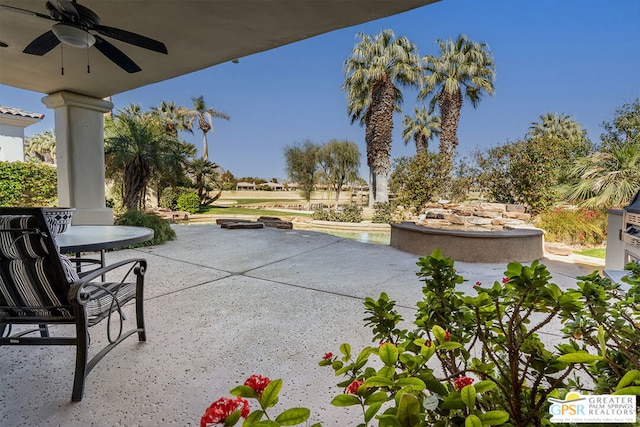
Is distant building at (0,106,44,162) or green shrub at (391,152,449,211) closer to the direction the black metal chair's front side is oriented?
the green shrub

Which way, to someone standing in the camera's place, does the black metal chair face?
facing away from the viewer and to the right of the viewer

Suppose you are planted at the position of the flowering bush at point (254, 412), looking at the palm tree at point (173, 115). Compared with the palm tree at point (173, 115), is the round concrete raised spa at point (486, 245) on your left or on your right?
right

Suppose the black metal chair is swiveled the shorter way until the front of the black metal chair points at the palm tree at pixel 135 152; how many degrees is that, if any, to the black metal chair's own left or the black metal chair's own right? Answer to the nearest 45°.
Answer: approximately 45° to the black metal chair's own left

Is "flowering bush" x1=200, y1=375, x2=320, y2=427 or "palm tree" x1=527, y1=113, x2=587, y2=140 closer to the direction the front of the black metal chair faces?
the palm tree

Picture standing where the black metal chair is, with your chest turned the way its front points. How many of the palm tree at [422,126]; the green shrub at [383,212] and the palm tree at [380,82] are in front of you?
3
